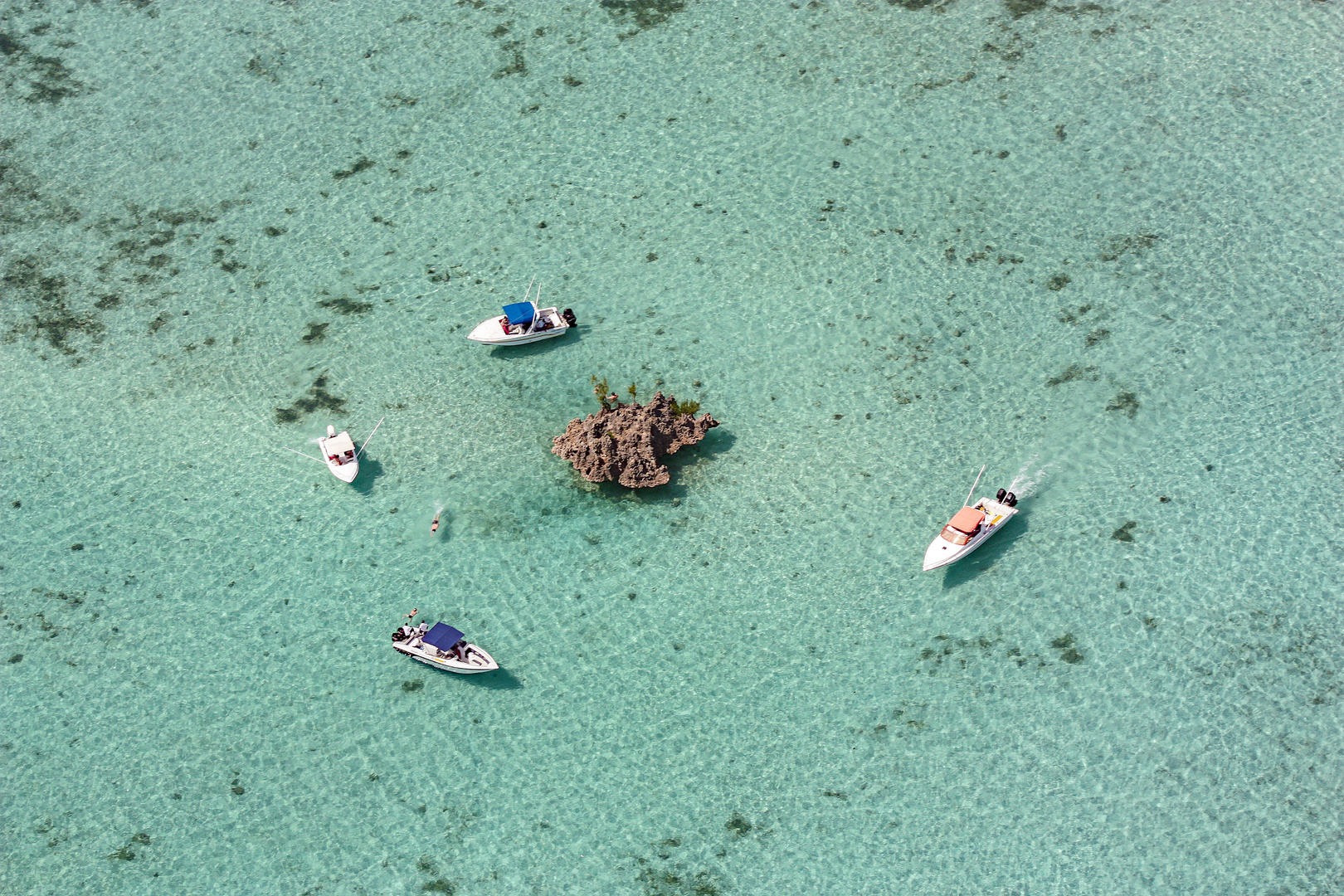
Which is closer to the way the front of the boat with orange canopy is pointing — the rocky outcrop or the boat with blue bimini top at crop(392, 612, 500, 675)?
the boat with blue bimini top

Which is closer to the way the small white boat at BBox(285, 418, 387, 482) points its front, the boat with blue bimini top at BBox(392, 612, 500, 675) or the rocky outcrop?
the boat with blue bimini top

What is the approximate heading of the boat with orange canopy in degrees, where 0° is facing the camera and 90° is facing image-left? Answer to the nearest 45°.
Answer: approximately 45°

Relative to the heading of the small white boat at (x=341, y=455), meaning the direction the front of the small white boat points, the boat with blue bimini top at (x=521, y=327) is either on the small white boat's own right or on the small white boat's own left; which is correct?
on the small white boat's own left

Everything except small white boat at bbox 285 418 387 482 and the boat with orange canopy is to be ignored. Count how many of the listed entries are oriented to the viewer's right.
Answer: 0

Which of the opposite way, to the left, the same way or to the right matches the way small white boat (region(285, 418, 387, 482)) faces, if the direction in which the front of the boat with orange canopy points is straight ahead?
to the left

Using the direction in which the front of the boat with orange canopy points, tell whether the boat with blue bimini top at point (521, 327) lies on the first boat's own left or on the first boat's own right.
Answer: on the first boat's own right

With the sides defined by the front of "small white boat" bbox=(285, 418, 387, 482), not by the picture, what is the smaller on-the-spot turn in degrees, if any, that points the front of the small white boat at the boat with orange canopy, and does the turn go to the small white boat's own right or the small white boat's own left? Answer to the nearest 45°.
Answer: approximately 45° to the small white boat's own left

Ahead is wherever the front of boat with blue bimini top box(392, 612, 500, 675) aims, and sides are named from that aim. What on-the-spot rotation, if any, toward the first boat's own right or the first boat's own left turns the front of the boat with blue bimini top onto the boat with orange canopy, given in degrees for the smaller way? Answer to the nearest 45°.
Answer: approximately 45° to the first boat's own left

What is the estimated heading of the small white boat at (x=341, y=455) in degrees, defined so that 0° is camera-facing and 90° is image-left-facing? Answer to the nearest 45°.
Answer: approximately 0°

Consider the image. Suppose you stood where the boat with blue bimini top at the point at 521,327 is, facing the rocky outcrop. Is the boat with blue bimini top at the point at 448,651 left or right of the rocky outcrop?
right
